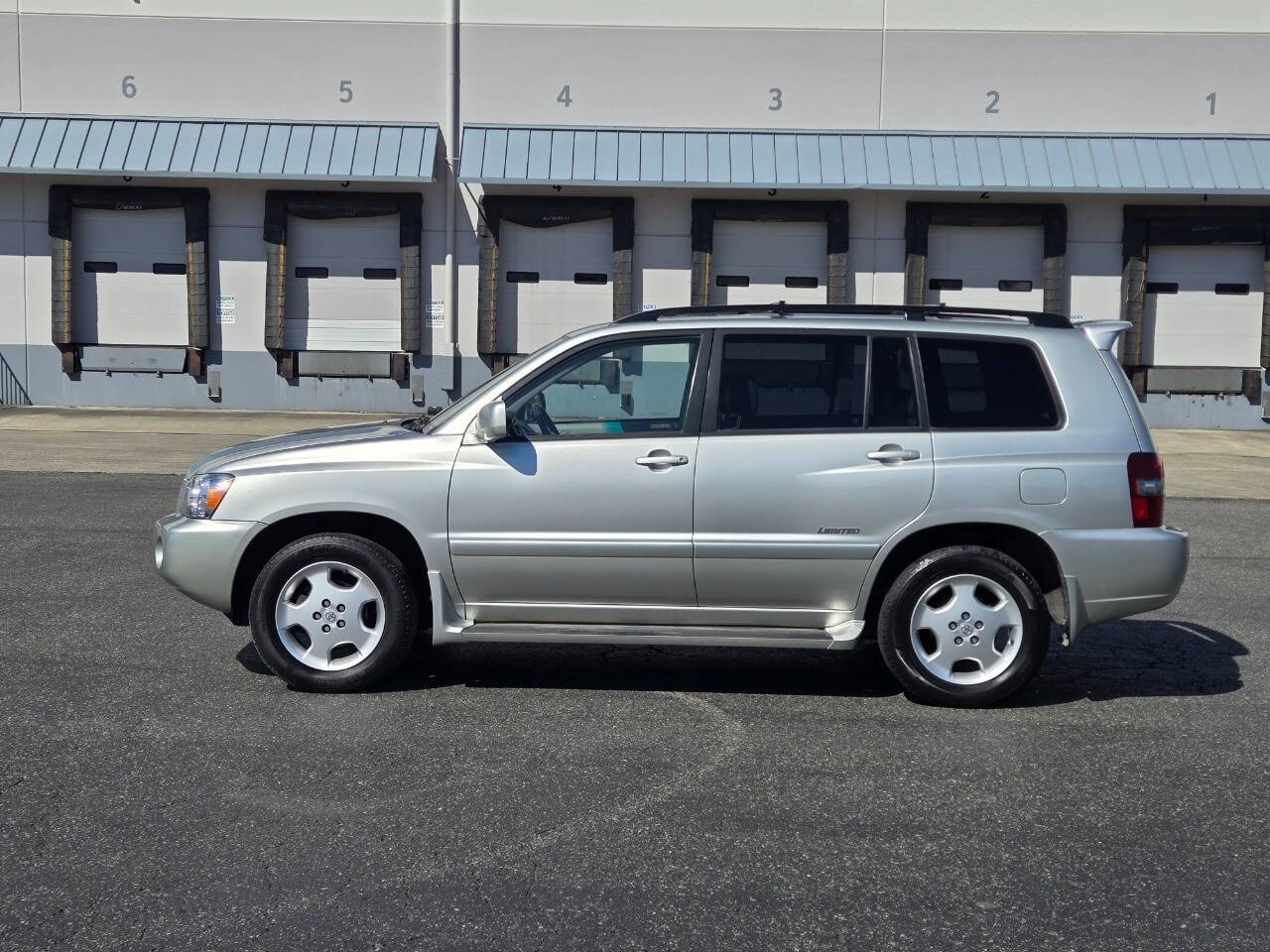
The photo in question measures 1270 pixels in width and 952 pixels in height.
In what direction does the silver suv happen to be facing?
to the viewer's left

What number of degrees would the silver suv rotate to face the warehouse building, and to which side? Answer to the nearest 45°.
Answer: approximately 90° to its right

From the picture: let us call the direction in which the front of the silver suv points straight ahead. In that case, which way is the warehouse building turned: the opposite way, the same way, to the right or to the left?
to the left

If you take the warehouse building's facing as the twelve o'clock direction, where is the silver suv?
The silver suv is roughly at 12 o'clock from the warehouse building.

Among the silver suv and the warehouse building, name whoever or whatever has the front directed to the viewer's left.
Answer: the silver suv

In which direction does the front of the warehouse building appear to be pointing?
toward the camera

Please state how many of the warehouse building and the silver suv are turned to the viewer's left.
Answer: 1
